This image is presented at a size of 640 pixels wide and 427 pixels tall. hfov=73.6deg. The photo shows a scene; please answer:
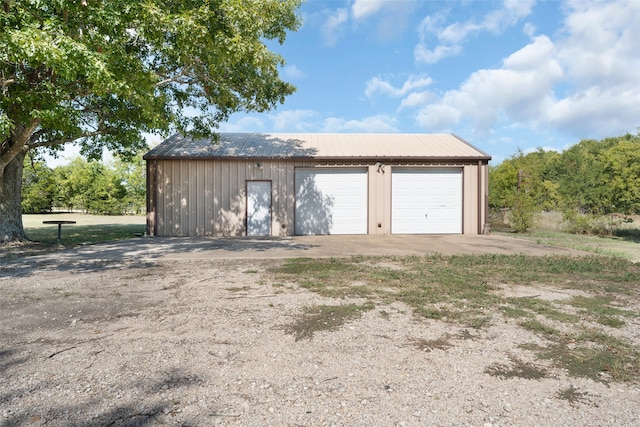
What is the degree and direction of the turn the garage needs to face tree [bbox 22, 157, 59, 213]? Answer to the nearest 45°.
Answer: approximately 135° to its right

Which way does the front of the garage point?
toward the camera
